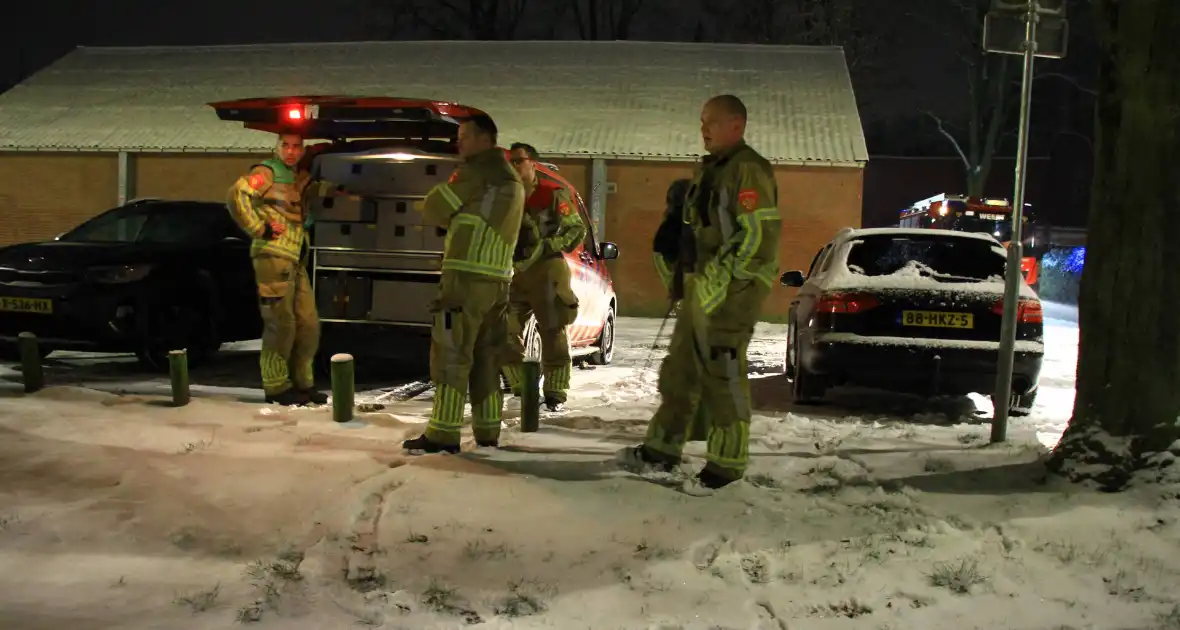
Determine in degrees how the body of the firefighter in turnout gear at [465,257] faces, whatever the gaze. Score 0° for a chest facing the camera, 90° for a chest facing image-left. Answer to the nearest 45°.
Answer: approximately 135°

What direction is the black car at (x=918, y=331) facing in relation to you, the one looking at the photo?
facing away from the viewer

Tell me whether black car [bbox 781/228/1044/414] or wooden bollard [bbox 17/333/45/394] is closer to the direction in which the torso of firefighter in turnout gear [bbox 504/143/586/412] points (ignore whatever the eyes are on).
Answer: the wooden bollard

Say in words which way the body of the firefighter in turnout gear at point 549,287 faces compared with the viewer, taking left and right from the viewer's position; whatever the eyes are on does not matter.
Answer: facing the viewer and to the left of the viewer

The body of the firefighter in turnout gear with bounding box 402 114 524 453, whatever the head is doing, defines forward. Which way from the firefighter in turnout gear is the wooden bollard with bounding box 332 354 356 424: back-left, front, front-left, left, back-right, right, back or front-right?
front

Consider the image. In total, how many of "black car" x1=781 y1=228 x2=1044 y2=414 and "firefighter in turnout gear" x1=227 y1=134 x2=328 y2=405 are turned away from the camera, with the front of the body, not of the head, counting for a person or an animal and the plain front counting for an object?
1

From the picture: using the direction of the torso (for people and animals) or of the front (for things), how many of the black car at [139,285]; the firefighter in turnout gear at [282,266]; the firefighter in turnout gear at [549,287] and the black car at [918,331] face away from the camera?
1

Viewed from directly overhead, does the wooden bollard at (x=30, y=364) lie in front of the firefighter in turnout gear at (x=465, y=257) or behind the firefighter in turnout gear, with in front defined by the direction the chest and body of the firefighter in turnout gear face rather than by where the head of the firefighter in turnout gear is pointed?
in front

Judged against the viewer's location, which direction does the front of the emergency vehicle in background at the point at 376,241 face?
facing away from the viewer and to the right of the viewer

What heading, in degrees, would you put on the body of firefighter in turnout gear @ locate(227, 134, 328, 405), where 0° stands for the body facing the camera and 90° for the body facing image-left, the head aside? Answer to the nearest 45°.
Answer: approximately 315°

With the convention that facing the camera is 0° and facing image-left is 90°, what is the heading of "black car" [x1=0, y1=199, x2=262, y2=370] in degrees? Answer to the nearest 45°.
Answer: approximately 45°
